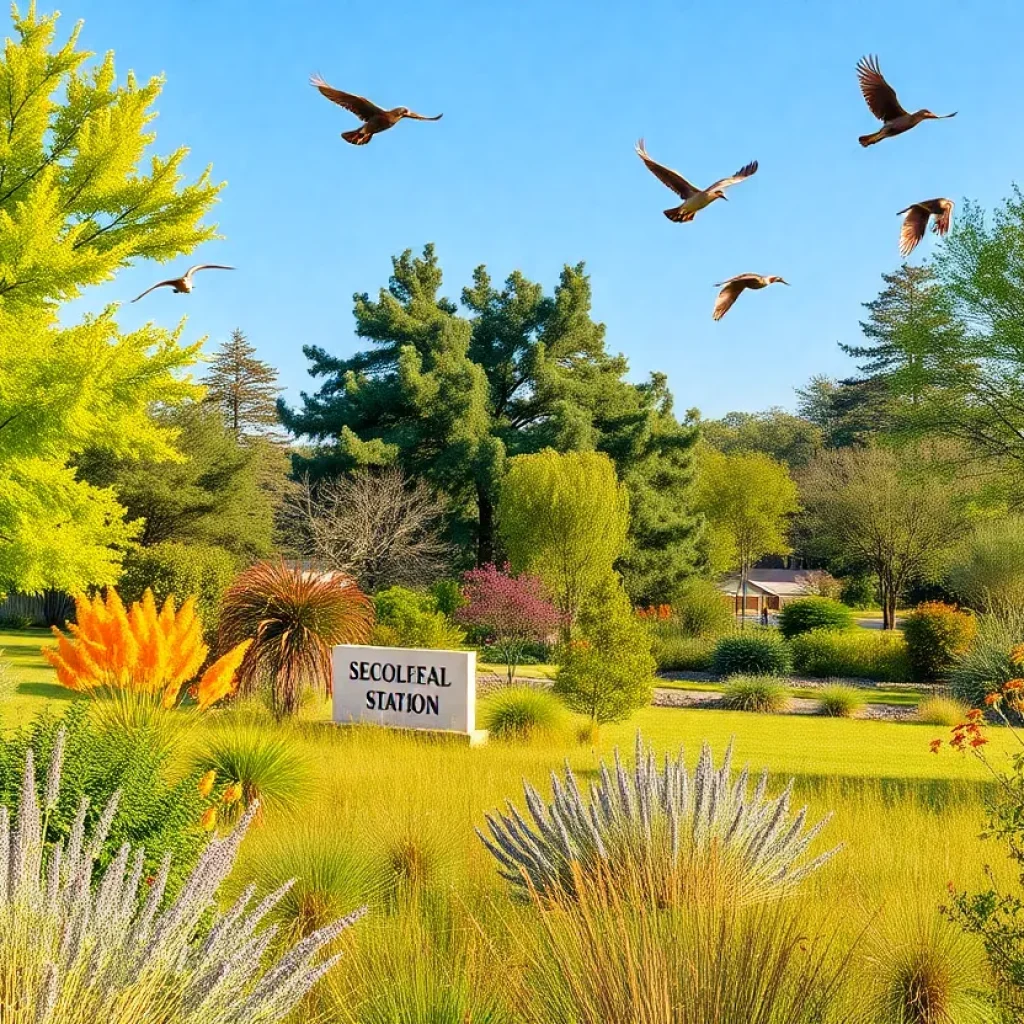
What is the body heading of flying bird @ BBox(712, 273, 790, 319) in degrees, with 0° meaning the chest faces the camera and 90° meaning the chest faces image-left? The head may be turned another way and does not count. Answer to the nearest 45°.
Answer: approximately 270°

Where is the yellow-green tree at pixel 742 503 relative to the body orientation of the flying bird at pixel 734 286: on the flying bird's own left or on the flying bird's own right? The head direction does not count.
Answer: on the flying bird's own left

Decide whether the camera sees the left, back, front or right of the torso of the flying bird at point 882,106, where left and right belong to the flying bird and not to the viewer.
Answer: right

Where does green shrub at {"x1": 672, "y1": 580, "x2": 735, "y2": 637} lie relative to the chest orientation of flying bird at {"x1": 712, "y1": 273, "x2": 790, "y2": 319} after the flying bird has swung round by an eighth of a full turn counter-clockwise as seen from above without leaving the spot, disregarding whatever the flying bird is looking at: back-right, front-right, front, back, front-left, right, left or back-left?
front-left

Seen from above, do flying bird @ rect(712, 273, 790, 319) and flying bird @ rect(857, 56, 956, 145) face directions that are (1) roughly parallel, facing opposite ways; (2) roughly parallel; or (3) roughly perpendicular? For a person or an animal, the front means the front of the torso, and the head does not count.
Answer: roughly parallel

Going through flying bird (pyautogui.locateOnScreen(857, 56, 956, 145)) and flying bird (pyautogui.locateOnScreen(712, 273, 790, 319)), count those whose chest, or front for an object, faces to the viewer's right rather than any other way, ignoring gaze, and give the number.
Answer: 2

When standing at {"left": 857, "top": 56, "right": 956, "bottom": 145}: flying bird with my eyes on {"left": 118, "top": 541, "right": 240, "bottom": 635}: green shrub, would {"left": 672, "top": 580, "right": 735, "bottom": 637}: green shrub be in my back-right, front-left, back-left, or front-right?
front-right

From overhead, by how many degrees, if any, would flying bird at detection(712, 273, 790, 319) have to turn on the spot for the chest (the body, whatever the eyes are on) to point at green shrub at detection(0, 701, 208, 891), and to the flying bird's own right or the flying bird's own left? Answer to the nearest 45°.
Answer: approximately 180°

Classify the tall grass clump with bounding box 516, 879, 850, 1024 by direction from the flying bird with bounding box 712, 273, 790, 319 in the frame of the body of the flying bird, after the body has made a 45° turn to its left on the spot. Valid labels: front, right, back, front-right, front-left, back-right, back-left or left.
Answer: back-right
